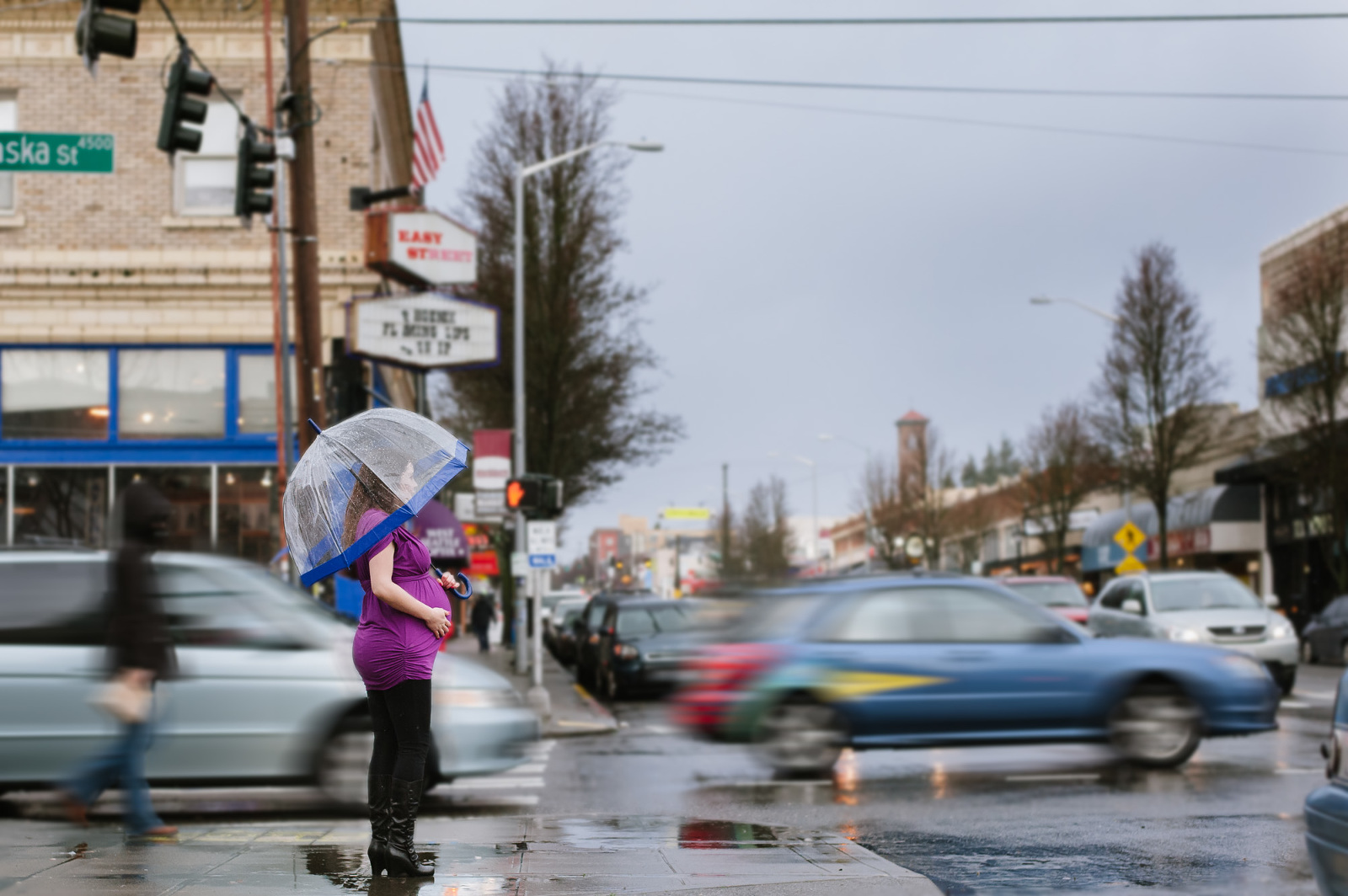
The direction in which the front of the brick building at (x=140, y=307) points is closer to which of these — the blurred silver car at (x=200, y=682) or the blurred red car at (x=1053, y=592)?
the blurred silver car

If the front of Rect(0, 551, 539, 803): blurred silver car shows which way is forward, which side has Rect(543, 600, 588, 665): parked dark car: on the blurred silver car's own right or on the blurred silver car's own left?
on the blurred silver car's own left

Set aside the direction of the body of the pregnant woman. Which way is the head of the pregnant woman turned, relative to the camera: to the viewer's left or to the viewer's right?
to the viewer's right

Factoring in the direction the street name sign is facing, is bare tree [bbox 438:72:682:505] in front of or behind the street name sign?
behind

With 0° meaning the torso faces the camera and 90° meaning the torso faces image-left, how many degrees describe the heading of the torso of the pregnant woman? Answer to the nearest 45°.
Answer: approximately 270°

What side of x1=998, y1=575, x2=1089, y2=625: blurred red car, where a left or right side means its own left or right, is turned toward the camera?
front

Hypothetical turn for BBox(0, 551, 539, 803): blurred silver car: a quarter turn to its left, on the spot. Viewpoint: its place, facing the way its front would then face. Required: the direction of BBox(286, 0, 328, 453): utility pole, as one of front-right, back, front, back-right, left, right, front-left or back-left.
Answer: front

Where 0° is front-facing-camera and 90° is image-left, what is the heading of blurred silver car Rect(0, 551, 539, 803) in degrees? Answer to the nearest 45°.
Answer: approximately 270°

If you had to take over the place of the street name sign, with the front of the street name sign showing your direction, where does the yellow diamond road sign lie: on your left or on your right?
on your left

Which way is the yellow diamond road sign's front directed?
toward the camera

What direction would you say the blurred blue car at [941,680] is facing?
to the viewer's right

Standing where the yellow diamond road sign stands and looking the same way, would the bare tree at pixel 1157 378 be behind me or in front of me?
behind
